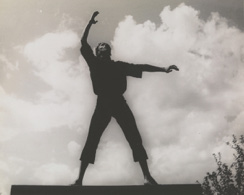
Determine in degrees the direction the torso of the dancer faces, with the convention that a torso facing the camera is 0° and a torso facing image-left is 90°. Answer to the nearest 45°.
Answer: approximately 0°
